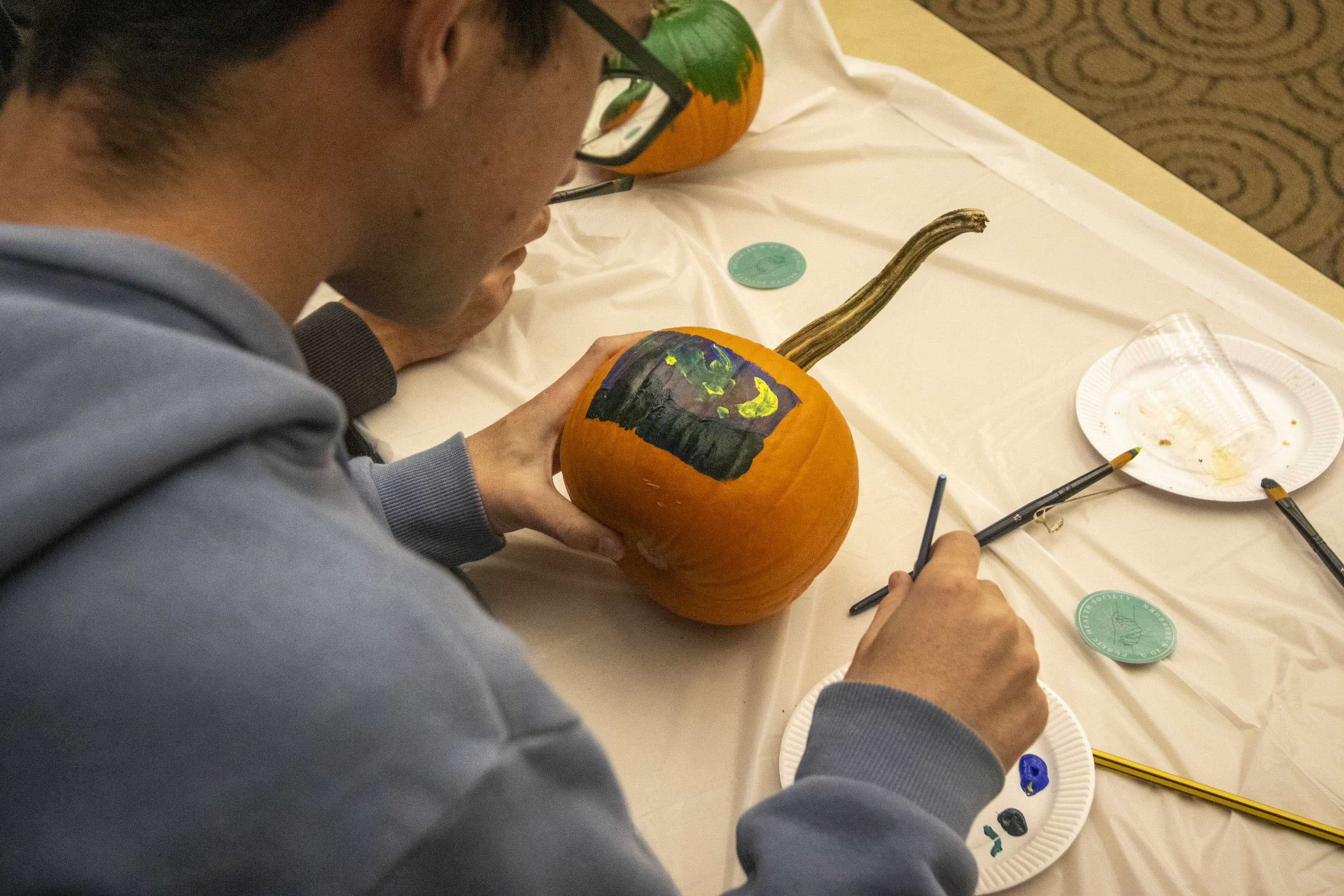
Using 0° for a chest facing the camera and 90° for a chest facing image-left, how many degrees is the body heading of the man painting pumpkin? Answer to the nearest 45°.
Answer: approximately 225°

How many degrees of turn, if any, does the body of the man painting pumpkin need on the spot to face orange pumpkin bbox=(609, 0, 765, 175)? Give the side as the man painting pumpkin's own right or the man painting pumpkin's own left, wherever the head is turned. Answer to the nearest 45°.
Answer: approximately 45° to the man painting pumpkin's own left

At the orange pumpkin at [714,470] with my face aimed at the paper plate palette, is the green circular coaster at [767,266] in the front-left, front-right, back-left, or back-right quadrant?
back-left

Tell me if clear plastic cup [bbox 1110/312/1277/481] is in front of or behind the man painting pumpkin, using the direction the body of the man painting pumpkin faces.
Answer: in front

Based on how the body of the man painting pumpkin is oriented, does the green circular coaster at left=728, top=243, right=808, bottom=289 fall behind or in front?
in front

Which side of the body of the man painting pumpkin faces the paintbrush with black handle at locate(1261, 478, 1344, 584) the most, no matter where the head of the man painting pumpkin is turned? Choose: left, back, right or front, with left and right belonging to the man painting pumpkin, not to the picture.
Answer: front
